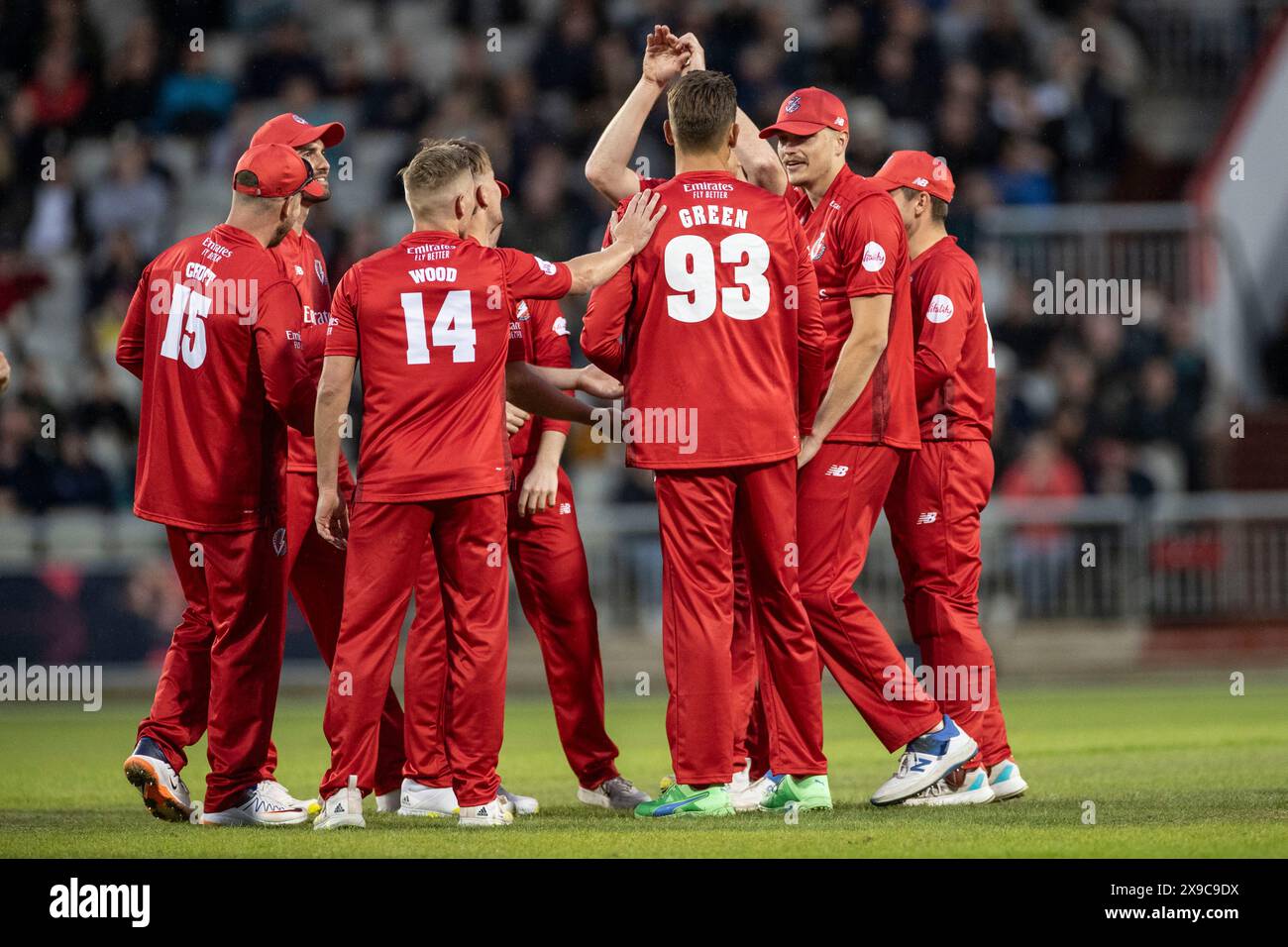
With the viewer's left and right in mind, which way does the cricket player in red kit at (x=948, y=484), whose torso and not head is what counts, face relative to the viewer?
facing to the left of the viewer

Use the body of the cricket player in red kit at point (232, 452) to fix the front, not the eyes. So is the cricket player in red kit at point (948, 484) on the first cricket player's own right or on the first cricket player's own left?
on the first cricket player's own right

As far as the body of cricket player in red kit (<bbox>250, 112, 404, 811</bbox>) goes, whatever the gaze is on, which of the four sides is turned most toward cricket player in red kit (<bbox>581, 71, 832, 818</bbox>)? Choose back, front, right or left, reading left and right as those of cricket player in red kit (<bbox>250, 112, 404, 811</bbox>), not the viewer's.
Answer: front

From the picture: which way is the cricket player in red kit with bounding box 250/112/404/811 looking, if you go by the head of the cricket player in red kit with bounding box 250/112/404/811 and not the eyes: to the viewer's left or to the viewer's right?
to the viewer's right

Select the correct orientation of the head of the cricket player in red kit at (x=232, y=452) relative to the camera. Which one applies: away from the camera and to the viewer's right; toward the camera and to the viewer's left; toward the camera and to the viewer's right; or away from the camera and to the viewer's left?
away from the camera and to the viewer's right

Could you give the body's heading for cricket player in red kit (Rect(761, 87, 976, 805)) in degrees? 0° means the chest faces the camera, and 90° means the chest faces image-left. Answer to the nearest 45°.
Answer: approximately 45°

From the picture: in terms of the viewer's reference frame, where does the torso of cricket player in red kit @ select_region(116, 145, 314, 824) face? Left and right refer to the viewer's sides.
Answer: facing away from the viewer and to the right of the viewer

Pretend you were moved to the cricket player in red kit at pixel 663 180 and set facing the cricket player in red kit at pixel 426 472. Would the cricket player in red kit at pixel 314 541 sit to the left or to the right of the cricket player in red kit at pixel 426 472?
right

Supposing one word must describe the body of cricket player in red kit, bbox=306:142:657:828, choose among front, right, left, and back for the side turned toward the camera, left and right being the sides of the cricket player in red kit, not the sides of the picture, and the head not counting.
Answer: back

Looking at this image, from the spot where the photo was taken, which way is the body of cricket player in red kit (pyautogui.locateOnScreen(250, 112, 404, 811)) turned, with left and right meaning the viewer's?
facing the viewer and to the right of the viewer

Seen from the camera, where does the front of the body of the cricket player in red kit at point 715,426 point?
away from the camera

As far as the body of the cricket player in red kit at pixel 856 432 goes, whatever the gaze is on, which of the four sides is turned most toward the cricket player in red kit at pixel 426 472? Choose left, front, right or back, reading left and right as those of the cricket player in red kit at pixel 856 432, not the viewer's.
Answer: front

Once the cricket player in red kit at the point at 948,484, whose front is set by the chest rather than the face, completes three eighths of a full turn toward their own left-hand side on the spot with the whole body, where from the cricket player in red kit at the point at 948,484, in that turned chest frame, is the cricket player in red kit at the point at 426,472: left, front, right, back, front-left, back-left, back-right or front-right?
right

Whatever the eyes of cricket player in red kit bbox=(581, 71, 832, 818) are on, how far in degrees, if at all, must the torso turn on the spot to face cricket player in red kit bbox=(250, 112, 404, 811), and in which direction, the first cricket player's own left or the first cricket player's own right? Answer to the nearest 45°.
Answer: approximately 90° to the first cricket player's own left

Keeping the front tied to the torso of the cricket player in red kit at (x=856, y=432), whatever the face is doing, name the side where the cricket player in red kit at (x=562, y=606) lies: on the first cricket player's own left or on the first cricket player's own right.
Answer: on the first cricket player's own right

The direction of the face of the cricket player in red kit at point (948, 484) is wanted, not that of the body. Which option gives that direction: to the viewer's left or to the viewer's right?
to the viewer's left

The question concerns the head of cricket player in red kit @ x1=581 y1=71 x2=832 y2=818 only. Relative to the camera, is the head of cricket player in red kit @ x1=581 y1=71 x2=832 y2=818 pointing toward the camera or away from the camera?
away from the camera
